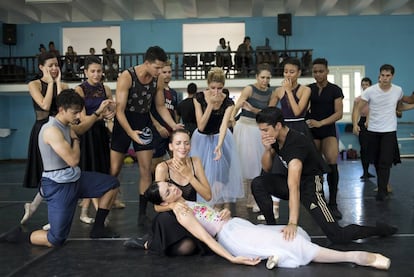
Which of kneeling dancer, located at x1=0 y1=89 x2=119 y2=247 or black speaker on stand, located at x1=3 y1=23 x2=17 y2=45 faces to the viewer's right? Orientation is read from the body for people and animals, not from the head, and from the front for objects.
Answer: the kneeling dancer

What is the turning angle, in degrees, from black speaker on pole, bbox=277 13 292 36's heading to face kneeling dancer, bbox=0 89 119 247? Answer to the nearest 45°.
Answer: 0° — it already faces them

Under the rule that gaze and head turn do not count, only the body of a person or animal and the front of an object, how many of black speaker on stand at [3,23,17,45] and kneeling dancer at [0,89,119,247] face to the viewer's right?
1

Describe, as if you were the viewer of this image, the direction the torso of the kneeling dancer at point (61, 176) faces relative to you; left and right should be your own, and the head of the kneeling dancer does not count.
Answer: facing to the right of the viewer

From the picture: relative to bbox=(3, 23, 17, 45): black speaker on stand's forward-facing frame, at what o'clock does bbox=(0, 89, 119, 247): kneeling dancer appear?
The kneeling dancer is roughly at 12 o'clock from the black speaker on stand.

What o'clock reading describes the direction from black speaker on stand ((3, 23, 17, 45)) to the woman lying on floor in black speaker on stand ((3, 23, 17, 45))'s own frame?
The woman lying on floor is roughly at 12 o'clock from the black speaker on stand.

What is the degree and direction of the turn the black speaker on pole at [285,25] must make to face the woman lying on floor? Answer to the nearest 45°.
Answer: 0° — it already faces them

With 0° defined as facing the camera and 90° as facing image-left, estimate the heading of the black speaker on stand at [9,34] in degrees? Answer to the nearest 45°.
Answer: approximately 0°
